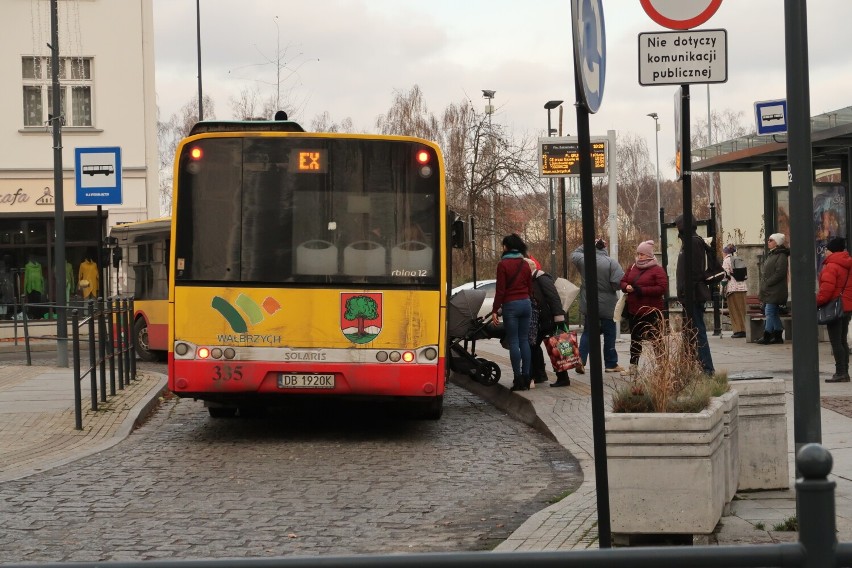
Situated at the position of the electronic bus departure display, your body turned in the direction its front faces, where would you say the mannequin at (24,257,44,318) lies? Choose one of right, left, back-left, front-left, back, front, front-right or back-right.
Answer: back-right

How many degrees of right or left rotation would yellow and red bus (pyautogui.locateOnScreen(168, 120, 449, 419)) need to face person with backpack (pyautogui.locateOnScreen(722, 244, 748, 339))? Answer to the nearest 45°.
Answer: approximately 45° to its right

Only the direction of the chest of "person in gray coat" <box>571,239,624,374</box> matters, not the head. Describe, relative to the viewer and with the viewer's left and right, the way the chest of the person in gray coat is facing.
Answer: facing away from the viewer

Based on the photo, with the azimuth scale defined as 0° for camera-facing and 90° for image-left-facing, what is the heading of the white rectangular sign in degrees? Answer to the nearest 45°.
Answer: approximately 0°

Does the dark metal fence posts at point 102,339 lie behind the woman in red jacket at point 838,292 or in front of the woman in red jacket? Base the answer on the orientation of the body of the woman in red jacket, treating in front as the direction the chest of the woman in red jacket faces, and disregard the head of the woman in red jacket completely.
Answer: in front

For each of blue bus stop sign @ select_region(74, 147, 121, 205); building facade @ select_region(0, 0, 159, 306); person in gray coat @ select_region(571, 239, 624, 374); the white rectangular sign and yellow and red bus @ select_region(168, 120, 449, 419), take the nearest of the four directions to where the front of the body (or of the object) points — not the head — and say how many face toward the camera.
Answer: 3

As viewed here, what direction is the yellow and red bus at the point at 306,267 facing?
away from the camera

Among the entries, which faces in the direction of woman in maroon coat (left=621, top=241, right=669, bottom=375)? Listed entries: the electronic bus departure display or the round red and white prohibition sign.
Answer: the electronic bus departure display

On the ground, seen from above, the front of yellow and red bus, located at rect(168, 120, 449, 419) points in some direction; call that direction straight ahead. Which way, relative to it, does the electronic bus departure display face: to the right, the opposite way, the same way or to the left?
the opposite way
